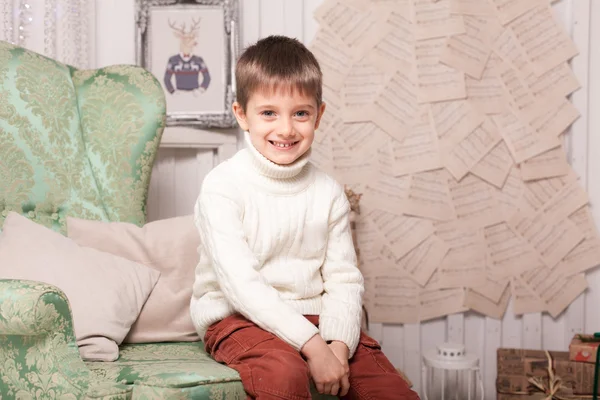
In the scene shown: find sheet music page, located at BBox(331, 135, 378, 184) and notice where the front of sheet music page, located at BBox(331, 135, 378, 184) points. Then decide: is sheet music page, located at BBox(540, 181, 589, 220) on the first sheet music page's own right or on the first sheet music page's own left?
on the first sheet music page's own left

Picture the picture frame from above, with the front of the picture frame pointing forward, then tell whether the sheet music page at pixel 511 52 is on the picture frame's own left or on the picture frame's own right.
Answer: on the picture frame's own left

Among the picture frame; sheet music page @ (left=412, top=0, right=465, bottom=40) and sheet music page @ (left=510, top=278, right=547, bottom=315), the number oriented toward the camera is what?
3

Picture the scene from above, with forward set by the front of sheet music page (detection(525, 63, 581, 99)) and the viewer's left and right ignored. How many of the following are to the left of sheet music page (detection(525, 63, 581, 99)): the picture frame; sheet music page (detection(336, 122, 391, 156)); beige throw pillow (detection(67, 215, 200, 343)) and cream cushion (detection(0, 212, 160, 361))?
0

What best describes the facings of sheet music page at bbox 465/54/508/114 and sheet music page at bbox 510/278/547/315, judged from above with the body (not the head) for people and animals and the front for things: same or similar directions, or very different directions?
same or similar directions

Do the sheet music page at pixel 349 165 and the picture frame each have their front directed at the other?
no

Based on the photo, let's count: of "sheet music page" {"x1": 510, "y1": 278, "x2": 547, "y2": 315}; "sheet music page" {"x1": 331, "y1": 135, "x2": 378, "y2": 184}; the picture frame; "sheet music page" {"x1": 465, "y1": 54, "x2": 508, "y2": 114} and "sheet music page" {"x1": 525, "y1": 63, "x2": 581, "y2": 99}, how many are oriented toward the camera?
5

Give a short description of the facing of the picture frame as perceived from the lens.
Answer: facing the viewer

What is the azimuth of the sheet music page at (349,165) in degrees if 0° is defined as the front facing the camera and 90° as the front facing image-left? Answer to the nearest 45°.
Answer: approximately 0°

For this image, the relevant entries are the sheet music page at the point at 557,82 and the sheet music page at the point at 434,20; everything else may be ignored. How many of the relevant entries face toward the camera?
2

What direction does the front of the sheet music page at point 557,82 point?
toward the camera

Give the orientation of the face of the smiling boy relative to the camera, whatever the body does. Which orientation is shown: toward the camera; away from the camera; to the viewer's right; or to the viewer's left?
toward the camera

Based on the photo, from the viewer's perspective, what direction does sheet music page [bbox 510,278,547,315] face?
toward the camera

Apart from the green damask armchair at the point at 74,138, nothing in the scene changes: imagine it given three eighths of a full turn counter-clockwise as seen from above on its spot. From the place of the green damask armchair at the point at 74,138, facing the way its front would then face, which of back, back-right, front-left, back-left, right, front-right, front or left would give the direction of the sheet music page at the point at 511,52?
right

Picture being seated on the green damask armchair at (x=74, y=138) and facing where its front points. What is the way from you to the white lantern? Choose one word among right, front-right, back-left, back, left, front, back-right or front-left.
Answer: front-left
